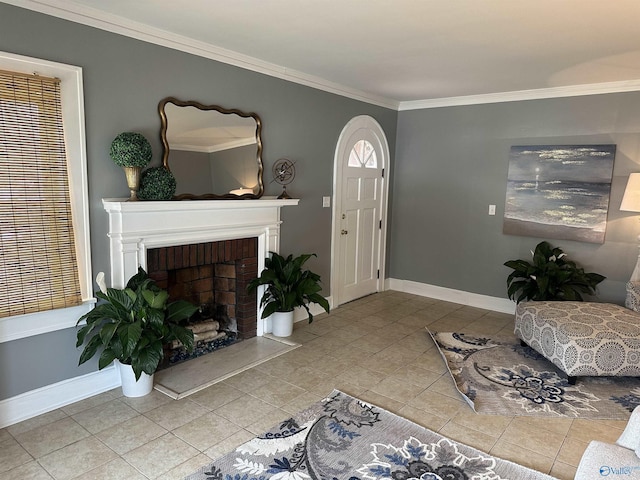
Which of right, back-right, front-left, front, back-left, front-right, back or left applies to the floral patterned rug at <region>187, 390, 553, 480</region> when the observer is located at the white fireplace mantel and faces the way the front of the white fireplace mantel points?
front

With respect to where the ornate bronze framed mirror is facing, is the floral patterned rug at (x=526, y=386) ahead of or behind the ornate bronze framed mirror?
ahead

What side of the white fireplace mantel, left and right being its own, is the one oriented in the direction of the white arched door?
left

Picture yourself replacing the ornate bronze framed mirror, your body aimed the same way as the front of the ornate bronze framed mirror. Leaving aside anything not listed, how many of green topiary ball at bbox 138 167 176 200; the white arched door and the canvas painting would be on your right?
1

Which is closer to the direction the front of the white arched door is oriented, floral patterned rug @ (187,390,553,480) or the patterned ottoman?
the patterned ottoman

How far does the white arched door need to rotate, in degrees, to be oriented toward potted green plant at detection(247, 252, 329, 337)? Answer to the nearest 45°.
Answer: approximately 90° to its right

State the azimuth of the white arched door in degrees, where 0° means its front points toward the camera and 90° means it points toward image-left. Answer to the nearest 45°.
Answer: approximately 315°

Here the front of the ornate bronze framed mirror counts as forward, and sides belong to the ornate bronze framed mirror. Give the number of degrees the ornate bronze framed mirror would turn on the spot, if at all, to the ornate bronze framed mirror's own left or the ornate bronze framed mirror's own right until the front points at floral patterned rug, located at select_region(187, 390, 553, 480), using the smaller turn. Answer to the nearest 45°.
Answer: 0° — it already faces it

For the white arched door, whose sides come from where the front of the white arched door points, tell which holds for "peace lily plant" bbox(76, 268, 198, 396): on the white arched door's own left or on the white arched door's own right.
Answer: on the white arched door's own right

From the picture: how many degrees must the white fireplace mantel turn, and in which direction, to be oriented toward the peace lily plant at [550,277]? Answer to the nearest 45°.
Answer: approximately 45° to its left

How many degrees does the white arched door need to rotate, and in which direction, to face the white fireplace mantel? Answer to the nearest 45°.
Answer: approximately 90° to its right

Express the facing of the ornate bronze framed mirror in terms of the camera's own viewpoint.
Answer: facing the viewer and to the right of the viewer

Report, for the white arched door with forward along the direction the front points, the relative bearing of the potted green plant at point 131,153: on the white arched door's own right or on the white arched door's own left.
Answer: on the white arched door's own right

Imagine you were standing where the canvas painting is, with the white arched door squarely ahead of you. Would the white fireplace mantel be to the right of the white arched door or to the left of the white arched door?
left

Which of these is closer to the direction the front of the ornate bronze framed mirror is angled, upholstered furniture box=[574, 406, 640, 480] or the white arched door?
the upholstered furniture

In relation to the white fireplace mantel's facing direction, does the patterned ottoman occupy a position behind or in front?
in front
